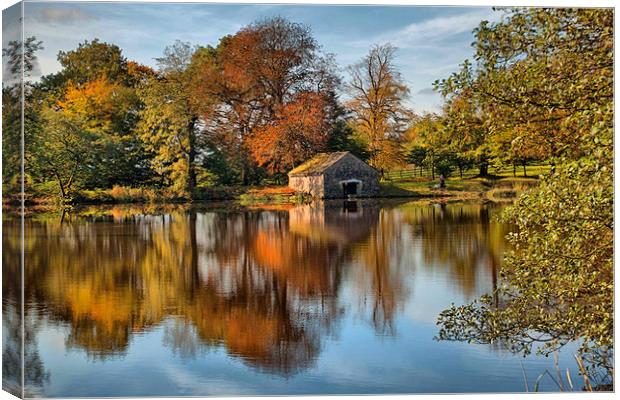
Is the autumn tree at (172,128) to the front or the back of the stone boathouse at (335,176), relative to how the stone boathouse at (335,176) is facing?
to the back

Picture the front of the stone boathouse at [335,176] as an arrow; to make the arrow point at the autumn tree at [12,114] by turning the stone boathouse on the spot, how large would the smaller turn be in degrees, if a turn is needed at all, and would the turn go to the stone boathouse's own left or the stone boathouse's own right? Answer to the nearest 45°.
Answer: approximately 90° to the stone boathouse's own right

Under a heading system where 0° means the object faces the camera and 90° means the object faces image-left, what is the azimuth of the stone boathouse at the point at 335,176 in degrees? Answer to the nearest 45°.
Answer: approximately 315°
